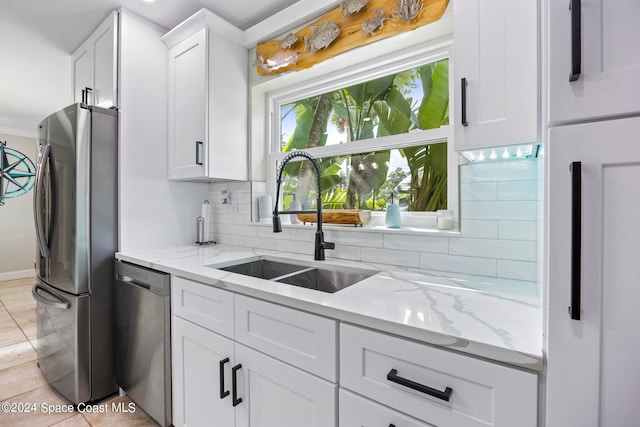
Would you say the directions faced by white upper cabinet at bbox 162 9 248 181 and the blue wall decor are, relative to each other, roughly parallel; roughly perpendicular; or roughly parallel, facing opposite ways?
roughly perpendicular

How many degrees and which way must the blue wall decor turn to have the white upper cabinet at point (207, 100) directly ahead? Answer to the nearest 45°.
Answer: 0° — it already faces it

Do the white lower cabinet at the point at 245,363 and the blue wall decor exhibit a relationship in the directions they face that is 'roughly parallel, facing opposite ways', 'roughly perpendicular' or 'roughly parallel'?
roughly perpendicular

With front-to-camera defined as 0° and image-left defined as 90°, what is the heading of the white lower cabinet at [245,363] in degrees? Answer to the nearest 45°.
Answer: approximately 45°
